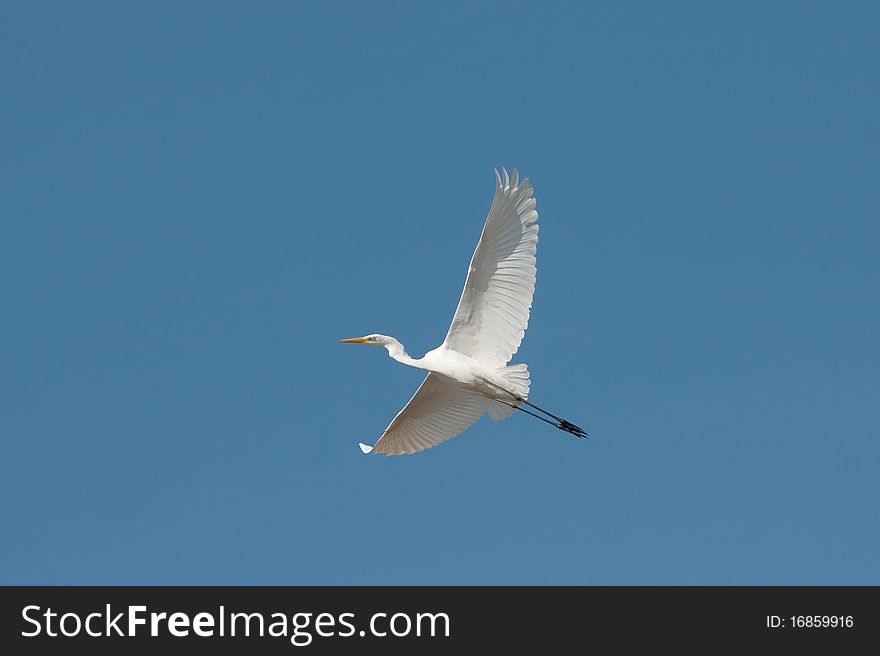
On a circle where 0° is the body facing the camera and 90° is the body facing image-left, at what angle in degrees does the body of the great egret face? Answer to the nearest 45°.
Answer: approximately 90°
